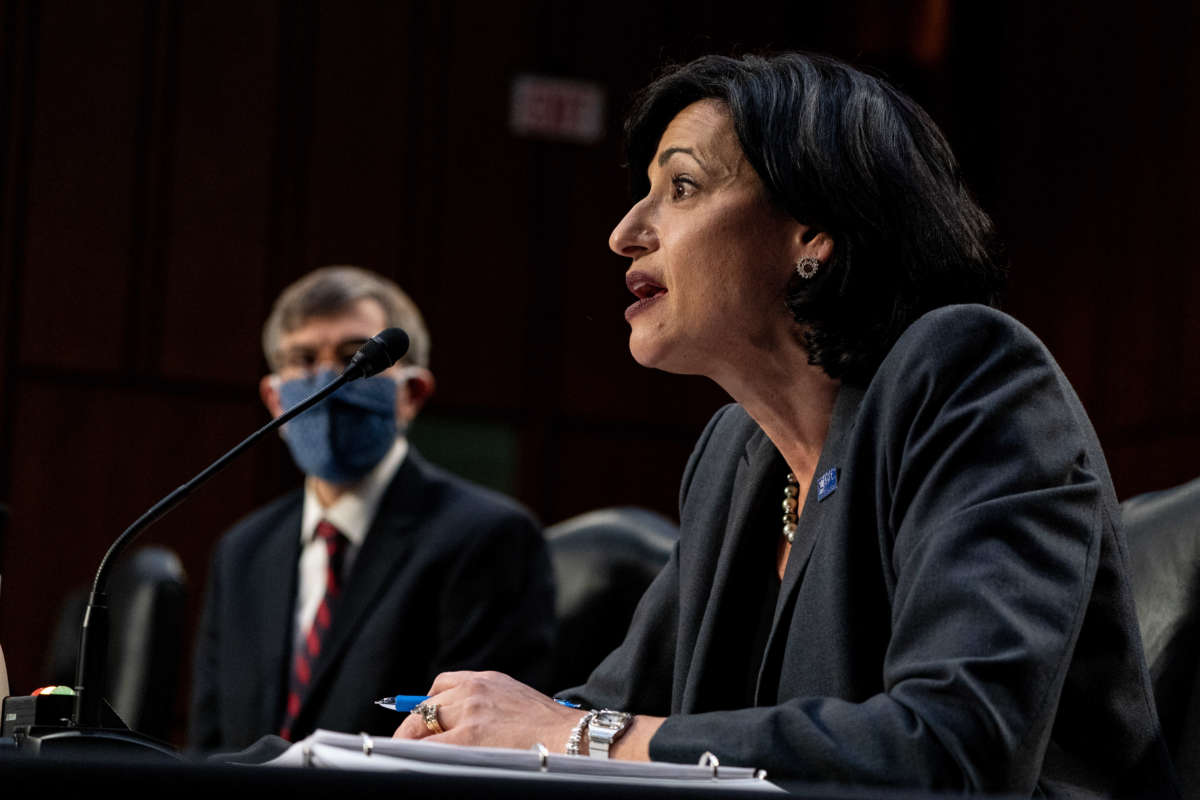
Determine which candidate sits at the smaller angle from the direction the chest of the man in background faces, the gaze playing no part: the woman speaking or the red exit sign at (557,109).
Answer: the woman speaking

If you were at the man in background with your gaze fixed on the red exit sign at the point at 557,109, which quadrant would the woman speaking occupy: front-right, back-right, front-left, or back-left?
back-right

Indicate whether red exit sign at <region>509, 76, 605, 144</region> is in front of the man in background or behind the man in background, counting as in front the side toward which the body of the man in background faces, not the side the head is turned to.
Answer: behind

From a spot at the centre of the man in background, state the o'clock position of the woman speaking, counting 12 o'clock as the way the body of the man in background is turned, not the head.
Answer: The woman speaking is roughly at 10 o'clock from the man in background.

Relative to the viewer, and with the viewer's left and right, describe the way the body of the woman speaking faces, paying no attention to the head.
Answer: facing the viewer and to the left of the viewer

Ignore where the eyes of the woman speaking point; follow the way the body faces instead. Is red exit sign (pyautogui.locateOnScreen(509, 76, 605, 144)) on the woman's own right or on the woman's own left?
on the woman's own right

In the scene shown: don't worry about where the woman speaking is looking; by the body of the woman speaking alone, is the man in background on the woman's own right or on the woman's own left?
on the woman's own right

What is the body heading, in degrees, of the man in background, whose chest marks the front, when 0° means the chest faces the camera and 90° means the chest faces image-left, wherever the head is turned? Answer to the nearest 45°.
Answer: approximately 45°

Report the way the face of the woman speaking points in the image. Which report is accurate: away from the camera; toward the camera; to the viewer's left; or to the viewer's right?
to the viewer's left

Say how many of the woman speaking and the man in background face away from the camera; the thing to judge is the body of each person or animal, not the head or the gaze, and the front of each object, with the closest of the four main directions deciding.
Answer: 0
